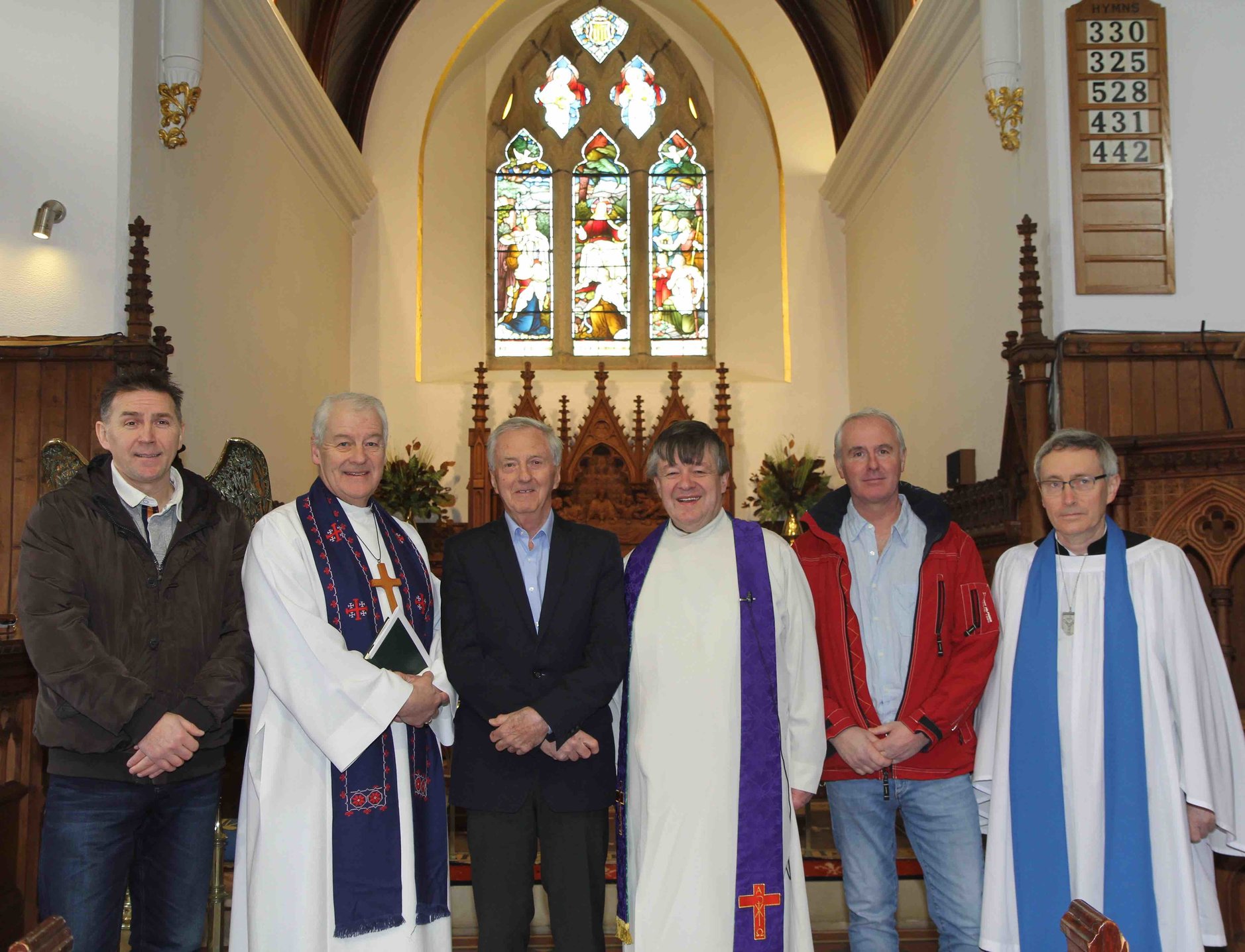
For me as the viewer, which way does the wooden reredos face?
facing the viewer

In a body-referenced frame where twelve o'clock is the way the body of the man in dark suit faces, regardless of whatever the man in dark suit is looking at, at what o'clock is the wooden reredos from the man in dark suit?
The wooden reredos is roughly at 6 o'clock from the man in dark suit.

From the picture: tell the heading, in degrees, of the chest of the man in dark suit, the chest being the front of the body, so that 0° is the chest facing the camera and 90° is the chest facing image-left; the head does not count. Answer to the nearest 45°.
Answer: approximately 0°

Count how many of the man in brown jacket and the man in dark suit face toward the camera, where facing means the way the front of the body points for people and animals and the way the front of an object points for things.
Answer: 2

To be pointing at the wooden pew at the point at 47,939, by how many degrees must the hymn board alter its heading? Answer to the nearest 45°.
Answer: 0° — it already faces it

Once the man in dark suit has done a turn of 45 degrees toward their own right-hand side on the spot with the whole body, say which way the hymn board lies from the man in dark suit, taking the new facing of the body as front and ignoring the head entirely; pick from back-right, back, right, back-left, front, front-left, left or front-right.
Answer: back

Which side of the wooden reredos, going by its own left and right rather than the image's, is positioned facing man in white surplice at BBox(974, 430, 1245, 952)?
front

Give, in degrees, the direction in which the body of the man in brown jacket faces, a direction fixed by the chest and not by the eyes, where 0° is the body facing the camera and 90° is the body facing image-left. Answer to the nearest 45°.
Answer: approximately 0°

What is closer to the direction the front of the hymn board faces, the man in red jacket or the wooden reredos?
the man in red jacket

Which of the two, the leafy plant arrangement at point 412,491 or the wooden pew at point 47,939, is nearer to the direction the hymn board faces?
the wooden pew

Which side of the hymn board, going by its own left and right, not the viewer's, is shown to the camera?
front

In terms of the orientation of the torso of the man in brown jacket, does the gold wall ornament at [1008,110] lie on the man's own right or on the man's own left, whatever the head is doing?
on the man's own left

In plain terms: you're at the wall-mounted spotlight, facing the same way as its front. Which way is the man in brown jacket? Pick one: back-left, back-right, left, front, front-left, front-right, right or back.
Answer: front-left

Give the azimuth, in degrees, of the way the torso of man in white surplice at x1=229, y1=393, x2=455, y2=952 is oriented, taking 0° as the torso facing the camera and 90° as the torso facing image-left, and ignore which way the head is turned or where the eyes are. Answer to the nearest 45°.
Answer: approximately 315°

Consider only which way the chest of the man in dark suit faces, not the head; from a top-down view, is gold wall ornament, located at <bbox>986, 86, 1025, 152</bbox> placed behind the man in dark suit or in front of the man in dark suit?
behind

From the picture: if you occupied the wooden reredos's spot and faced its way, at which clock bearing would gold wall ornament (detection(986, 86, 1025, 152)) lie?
The gold wall ornament is roughly at 11 o'clock from the wooden reredos.

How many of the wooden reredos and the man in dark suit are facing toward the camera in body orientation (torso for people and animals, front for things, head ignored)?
2
